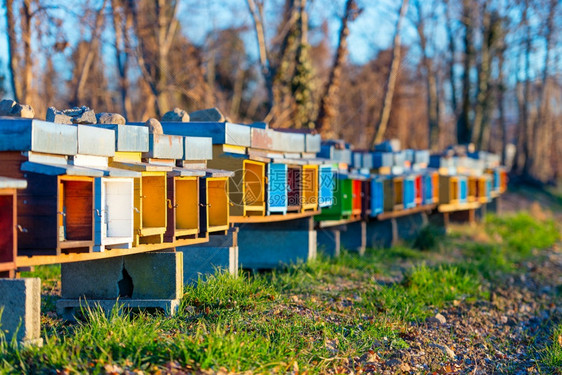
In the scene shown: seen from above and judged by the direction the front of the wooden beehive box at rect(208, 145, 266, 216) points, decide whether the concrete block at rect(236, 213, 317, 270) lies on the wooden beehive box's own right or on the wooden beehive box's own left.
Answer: on the wooden beehive box's own left

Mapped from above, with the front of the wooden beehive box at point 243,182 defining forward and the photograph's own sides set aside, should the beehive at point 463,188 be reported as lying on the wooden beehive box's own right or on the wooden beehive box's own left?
on the wooden beehive box's own left

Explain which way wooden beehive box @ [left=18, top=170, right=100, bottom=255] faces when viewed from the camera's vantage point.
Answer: facing the viewer and to the right of the viewer

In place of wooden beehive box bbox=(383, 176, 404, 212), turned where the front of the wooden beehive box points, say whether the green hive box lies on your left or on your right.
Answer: on your right

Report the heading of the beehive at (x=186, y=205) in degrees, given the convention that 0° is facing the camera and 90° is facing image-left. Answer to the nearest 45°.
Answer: approximately 315°

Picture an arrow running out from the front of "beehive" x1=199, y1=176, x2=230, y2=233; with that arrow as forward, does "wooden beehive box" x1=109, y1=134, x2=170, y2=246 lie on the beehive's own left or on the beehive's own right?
on the beehive's own right

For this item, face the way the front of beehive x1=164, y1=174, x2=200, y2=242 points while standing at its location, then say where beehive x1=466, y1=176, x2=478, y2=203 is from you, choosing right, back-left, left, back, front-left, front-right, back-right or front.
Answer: left
